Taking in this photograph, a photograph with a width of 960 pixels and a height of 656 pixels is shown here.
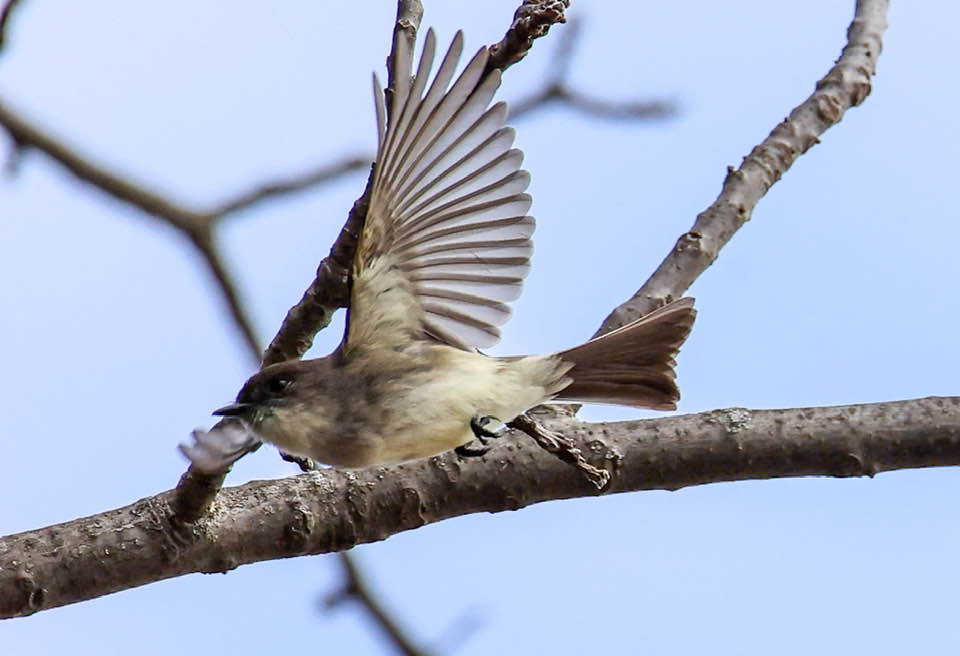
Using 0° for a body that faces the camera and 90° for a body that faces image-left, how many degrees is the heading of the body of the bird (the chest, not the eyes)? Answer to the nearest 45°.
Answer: approximately 90°

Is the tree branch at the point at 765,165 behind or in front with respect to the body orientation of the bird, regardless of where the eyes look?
behind

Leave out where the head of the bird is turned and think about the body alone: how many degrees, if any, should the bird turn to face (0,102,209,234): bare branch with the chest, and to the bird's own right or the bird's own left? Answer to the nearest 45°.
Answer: approximately 45° to the bird's own right

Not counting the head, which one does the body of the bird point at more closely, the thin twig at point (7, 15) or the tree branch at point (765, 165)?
the thin twig
